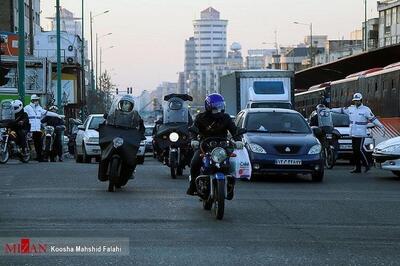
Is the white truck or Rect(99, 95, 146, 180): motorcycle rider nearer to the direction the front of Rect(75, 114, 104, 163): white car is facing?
the motorcycle rider

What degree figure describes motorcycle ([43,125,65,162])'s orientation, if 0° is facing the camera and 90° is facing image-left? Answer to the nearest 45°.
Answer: approximately 0°

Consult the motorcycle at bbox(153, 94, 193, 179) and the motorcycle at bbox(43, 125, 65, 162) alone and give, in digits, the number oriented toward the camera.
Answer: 2

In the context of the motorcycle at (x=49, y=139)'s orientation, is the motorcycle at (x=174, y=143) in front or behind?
in front

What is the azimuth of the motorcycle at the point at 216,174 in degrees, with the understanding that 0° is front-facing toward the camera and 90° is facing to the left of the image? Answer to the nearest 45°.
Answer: approximately 0°

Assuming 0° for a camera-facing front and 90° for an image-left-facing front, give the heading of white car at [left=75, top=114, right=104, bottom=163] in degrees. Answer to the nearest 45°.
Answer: approximately 315°

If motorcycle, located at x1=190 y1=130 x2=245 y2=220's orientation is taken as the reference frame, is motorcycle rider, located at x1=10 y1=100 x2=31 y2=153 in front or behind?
behind
